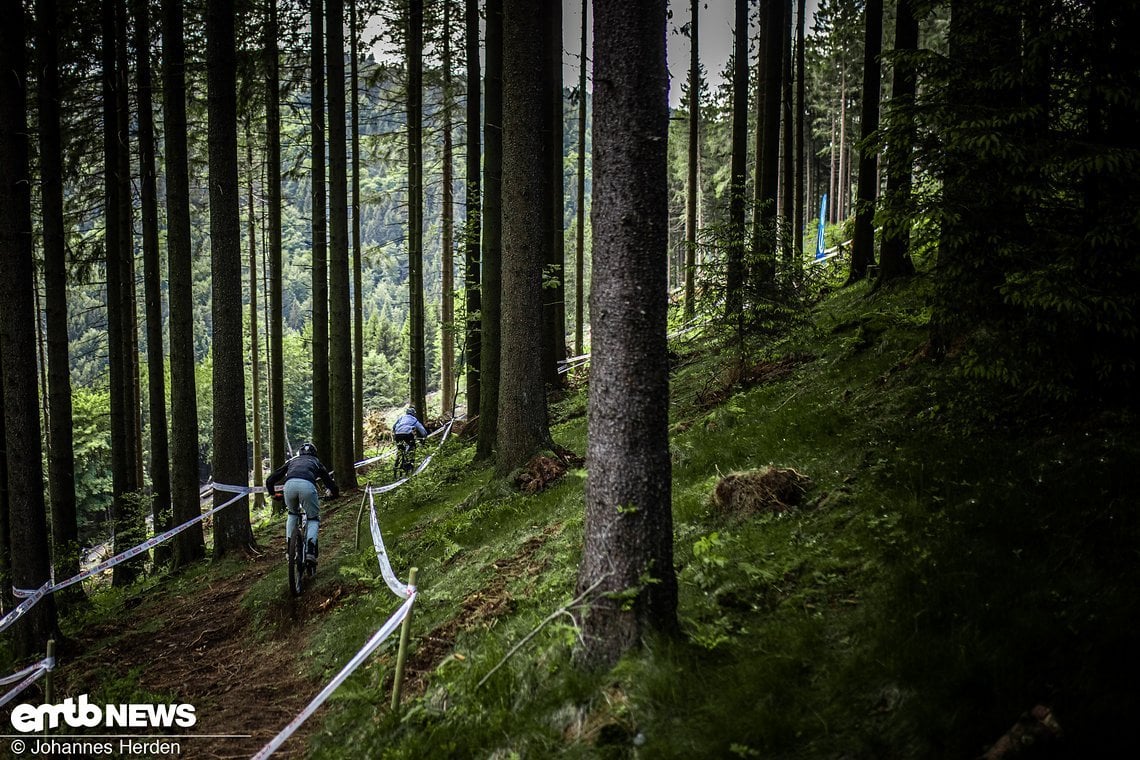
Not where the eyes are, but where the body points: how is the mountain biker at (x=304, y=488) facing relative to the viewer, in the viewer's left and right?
facing away from the viewer

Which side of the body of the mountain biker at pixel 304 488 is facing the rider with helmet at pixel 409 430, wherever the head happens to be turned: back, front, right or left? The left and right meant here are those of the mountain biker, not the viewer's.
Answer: front

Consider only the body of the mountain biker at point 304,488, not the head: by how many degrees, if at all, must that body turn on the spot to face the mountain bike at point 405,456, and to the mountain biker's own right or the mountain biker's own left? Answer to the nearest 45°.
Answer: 0° — they already face it

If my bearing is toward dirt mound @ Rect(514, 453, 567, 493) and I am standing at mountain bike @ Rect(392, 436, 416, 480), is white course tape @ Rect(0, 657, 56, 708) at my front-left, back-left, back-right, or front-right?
front-right

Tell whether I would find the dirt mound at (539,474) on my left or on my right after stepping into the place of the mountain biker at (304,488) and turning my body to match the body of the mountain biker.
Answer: on my right

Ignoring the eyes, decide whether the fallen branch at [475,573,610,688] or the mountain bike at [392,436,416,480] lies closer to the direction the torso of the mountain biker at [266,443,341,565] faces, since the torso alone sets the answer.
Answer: the mountain bike

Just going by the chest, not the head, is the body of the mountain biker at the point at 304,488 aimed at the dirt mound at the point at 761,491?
no

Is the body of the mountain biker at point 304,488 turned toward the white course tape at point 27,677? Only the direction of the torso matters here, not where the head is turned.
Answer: no

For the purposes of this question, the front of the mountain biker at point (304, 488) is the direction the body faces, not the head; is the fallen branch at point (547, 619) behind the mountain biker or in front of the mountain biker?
behind
